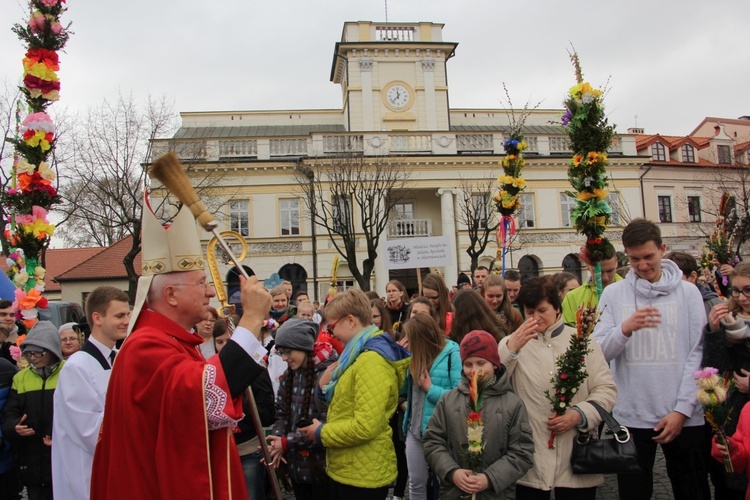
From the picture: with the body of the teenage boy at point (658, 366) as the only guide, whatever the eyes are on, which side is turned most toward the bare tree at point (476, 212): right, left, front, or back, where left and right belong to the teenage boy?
back

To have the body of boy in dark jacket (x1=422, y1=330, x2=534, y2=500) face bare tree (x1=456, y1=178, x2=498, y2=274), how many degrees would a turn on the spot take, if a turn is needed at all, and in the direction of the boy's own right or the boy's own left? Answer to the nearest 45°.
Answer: approximately 180°

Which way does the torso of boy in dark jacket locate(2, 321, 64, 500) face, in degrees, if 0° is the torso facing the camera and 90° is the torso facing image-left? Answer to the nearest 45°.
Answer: approximately 0°

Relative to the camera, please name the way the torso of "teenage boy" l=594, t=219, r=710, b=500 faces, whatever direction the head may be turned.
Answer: toward the camera

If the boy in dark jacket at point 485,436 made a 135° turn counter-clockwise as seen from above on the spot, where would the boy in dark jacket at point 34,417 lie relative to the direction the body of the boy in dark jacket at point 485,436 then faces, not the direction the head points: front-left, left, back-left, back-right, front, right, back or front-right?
back-left

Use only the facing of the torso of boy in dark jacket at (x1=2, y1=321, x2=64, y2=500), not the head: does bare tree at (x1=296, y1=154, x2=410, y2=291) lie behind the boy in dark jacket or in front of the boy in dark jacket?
behind

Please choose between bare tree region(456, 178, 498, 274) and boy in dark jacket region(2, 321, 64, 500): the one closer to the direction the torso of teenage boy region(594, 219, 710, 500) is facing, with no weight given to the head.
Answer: the boy in dark jacket

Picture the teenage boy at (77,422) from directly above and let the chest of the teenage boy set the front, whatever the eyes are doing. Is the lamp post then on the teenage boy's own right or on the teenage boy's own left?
on the teenage boy's own left

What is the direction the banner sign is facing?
toward the camera
